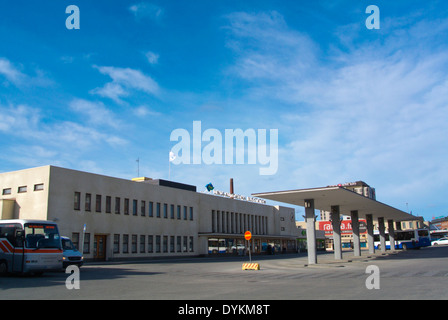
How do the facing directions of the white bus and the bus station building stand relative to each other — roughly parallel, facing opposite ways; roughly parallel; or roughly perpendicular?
roughly parallel

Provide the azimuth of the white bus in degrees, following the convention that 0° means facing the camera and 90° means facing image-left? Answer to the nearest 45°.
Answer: approximately 315°

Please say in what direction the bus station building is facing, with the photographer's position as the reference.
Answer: facing the viewer and to the right of the viewer

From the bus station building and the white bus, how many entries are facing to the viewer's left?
0

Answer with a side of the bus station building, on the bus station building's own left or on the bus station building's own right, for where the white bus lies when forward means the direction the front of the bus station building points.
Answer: on the bus station building's own right
